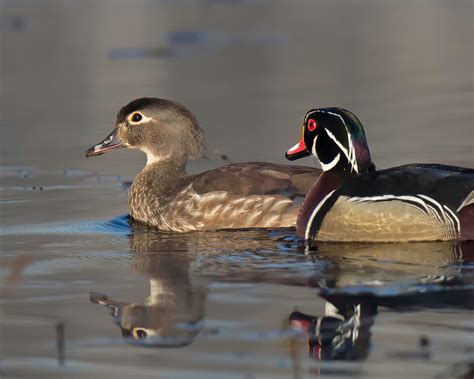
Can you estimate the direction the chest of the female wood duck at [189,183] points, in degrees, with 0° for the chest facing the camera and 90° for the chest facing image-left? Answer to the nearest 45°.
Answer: approximately 90°

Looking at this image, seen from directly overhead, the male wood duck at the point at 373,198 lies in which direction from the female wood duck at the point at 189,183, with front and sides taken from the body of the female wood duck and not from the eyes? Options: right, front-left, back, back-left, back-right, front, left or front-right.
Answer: back-left

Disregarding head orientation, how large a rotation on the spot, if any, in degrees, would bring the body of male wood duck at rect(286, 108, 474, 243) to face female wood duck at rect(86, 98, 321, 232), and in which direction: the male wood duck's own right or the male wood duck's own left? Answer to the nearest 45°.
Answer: approximately 45° to the male wood duck's own right

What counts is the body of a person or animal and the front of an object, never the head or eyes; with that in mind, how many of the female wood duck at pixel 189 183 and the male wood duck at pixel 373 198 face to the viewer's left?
2

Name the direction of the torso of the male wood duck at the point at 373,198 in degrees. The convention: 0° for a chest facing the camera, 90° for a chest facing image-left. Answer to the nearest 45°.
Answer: approximately 90°
